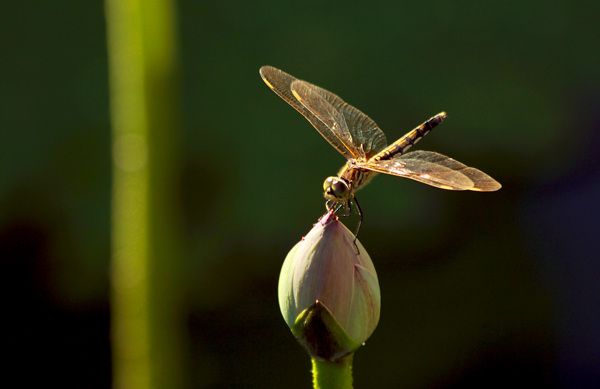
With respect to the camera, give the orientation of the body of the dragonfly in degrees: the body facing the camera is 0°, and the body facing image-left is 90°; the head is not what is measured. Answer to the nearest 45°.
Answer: approximately 45°
